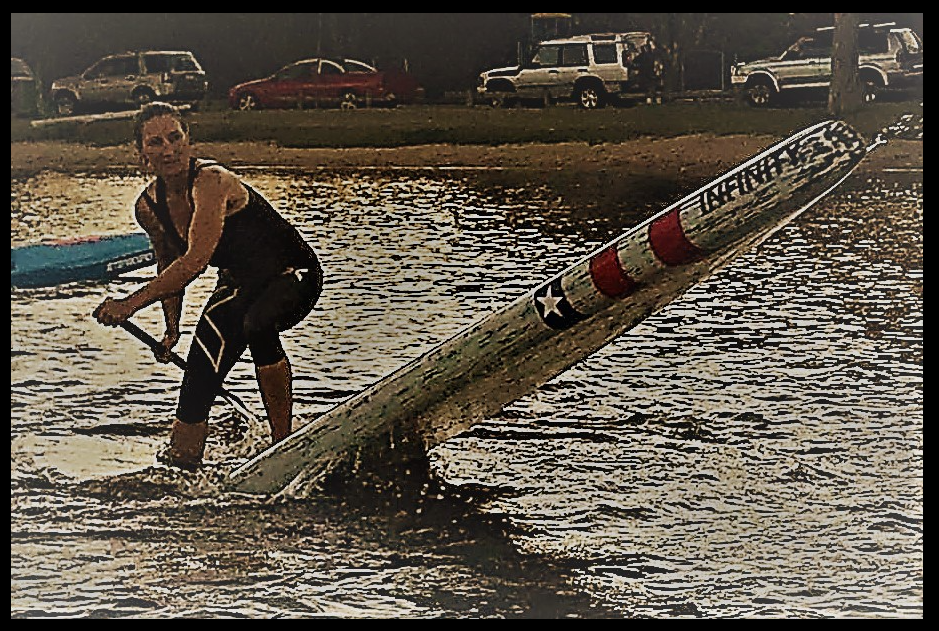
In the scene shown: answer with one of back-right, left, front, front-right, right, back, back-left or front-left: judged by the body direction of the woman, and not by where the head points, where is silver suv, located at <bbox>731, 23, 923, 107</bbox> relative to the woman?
back-left

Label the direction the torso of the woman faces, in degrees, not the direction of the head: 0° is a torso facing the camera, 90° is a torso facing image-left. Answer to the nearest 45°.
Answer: approximately 45°

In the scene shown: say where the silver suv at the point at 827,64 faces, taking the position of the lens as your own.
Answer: facing to the left of the viewer

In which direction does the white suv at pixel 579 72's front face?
to the viewer's left

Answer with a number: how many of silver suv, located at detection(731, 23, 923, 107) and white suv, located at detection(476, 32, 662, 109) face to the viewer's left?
2

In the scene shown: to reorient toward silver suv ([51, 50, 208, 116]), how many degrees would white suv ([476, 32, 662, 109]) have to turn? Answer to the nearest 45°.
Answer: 0° — it already faces it

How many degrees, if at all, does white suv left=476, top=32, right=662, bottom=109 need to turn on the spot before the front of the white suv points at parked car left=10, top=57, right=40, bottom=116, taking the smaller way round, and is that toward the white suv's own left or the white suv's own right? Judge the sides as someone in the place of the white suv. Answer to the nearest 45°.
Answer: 0° — it already faces it

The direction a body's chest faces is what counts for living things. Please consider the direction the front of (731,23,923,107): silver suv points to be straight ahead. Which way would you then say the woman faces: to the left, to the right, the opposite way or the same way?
to the left
